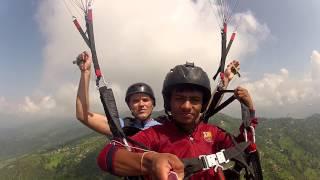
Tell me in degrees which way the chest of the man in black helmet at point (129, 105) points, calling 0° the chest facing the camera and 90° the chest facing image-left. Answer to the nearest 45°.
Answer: approximately 0°

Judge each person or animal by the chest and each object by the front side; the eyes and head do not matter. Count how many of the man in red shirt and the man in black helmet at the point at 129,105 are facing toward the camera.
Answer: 2

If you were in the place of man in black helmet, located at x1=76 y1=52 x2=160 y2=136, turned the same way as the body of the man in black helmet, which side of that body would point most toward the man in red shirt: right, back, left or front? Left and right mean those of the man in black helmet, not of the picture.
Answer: front

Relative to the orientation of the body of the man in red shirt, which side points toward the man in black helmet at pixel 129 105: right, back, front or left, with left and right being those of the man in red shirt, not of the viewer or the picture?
back
